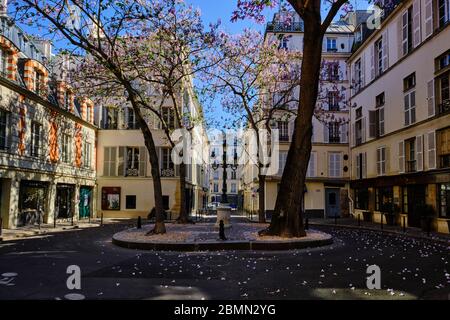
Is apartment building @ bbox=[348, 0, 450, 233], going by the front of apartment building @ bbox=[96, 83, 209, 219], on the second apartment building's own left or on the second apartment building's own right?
on the second apartment building's own left

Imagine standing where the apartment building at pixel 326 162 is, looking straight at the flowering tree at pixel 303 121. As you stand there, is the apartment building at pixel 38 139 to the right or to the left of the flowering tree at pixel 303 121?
right

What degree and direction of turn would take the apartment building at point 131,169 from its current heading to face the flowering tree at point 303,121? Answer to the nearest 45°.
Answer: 0° — it already faces it

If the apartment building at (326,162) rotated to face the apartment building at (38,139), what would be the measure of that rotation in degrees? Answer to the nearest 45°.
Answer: approximately 45° to its right

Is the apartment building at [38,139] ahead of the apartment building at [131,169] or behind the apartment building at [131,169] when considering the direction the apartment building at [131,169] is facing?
ahead

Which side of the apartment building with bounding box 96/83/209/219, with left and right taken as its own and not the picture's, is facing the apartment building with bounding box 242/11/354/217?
left

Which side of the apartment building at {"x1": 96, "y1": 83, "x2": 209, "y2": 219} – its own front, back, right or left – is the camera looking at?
front

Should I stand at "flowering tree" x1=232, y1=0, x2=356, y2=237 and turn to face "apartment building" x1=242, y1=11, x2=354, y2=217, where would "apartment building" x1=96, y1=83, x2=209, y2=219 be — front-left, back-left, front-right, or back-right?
front-left

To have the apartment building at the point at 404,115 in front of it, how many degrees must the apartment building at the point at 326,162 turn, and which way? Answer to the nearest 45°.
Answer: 0° — it already faces it

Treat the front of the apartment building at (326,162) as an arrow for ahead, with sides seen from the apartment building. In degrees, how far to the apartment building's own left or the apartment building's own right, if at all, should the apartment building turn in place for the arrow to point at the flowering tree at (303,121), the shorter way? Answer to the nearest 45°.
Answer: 0° — it already faces it

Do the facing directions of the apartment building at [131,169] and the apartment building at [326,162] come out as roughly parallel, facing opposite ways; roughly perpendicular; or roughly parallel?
roughly parallel

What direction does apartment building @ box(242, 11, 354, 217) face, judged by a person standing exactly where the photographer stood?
facing the viewer

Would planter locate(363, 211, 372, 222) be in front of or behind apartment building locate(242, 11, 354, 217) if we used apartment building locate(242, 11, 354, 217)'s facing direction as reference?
in front

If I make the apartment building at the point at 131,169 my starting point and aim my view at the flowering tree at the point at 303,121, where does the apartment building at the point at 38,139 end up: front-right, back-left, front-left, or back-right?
front-right

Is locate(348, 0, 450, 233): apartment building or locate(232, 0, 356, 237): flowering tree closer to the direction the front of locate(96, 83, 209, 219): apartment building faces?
the flowering tree

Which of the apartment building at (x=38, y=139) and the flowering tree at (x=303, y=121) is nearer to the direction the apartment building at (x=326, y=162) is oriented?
the flowering tree
